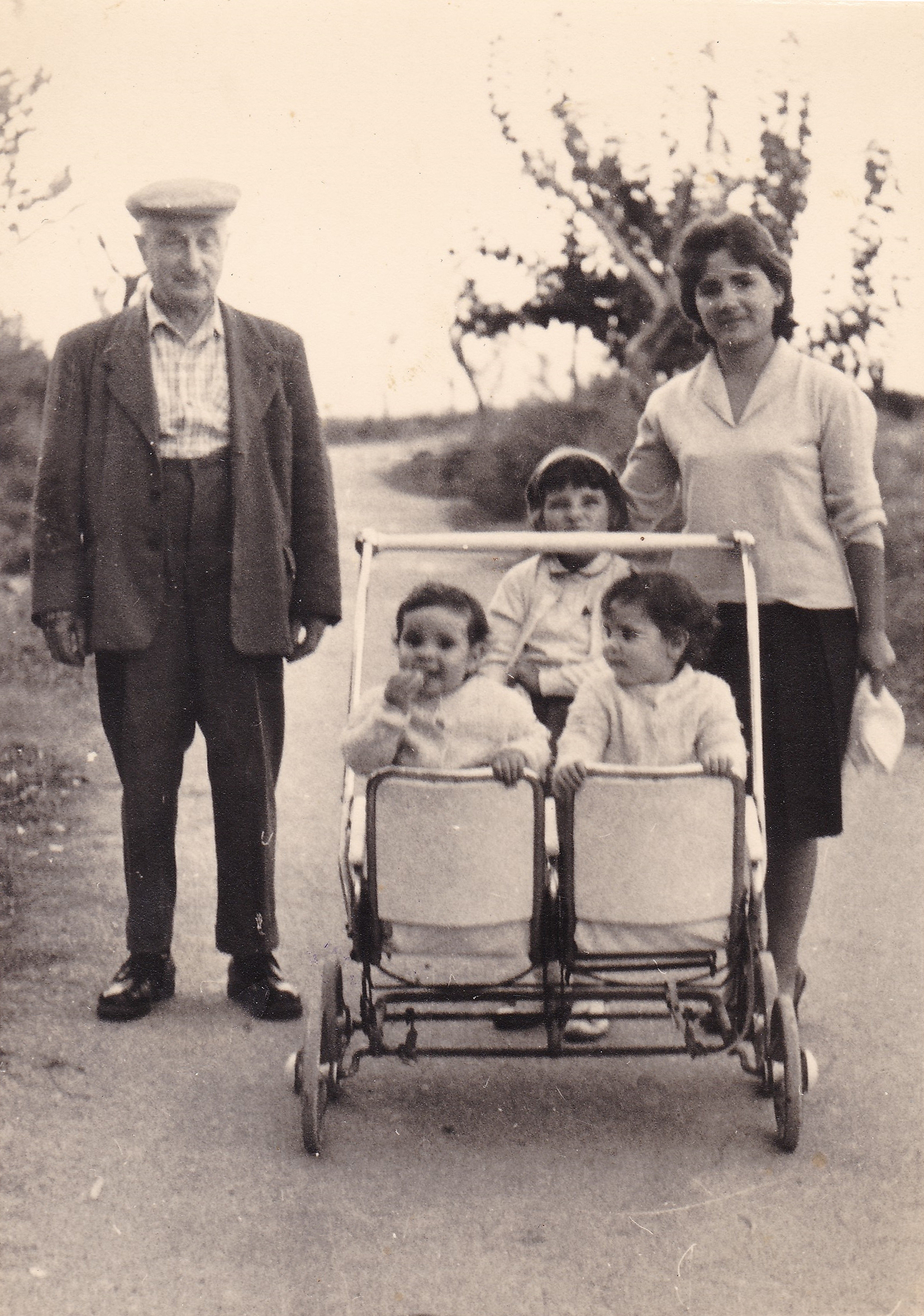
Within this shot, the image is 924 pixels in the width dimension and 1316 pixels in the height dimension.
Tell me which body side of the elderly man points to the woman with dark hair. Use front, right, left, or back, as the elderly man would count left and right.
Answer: left

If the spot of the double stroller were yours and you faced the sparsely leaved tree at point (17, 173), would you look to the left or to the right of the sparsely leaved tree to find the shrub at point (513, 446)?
right

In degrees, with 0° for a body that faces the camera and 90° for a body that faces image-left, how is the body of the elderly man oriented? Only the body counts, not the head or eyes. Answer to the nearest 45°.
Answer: approximately 0°

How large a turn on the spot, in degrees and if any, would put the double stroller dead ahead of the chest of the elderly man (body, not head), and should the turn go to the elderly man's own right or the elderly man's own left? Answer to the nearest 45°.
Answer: approximately 45° to the elderly man's own left

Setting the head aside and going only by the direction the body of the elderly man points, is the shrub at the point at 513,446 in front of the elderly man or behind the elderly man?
behind

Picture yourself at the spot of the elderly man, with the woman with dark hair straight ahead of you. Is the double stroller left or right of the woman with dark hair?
right
